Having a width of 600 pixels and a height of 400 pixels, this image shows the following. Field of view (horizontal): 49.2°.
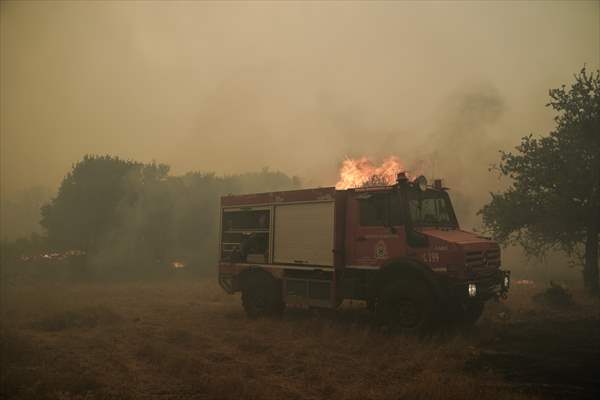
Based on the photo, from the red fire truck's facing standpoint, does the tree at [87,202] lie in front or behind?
behind

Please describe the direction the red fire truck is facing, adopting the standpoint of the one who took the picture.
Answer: facing the viewer and to the right of the viewer

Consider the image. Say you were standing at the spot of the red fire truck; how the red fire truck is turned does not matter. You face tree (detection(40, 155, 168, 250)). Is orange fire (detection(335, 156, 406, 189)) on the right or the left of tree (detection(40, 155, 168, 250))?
right
